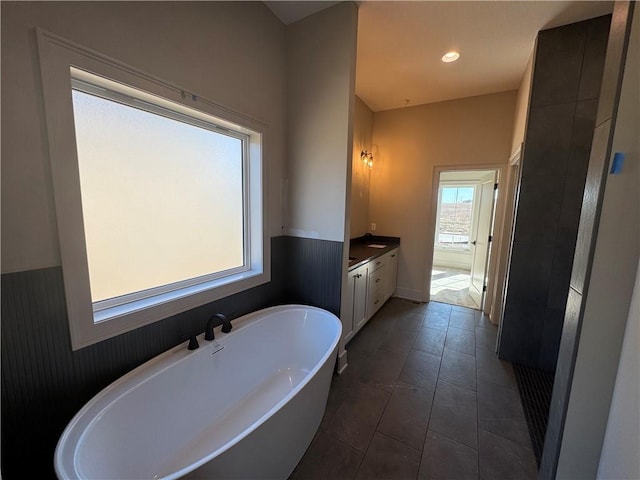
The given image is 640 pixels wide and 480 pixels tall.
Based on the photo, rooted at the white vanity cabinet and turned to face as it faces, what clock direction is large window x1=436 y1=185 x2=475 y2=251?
The large window is roughly at 10 o'clock from the white vanity cabinet.

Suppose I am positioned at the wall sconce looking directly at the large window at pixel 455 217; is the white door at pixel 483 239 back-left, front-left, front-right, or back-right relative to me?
front-right

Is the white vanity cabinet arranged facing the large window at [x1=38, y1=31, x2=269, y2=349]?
no

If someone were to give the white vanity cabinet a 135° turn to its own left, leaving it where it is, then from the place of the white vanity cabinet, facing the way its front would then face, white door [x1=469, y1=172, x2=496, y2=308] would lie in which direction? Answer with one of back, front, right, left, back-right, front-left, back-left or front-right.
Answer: right

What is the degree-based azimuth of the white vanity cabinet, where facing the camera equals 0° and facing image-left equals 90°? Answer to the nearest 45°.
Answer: approximately 270°

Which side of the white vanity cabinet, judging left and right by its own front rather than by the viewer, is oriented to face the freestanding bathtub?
right
